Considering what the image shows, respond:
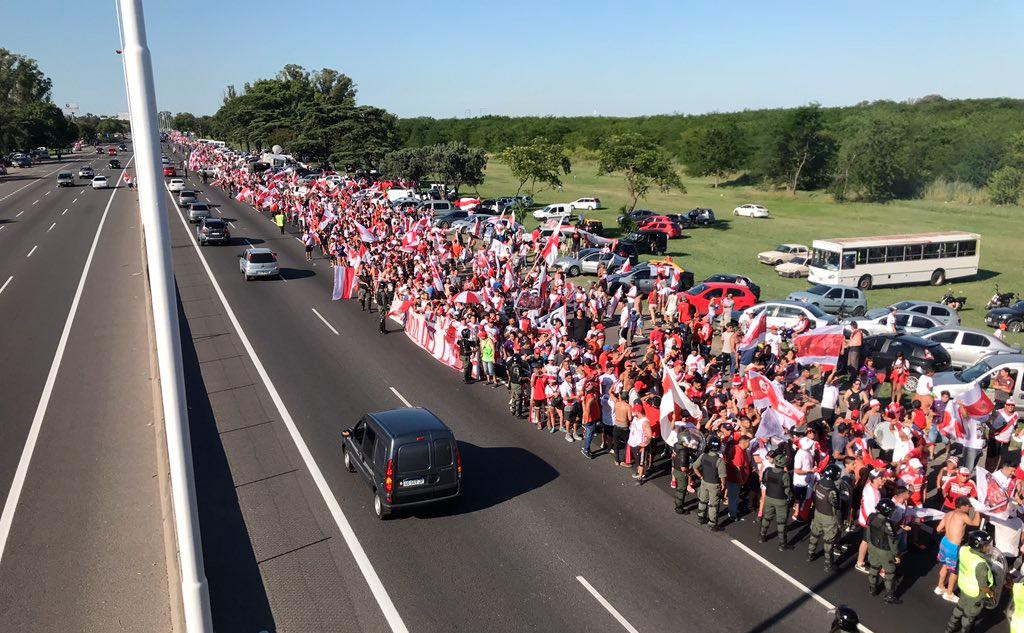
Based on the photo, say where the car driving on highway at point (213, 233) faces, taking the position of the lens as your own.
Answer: facing away from the viewer

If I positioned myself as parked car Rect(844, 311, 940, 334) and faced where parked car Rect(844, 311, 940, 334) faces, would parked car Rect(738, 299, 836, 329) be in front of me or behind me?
in front

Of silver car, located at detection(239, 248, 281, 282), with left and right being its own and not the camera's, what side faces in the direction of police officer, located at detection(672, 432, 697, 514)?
back

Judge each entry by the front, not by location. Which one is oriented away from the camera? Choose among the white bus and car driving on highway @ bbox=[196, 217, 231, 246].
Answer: the car driving on highway

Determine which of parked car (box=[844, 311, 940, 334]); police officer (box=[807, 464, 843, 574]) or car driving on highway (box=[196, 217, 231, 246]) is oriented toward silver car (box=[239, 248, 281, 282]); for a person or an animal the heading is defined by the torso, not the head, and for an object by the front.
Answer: parked car (box=[844, 311, 940, 334])

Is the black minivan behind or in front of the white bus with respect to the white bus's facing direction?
in front

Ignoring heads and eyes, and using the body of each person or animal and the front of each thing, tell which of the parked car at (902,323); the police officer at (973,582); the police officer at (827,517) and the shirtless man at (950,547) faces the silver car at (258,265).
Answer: the parked car

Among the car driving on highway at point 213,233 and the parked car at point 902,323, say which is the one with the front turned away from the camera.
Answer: the car driving on highway at point 213,233

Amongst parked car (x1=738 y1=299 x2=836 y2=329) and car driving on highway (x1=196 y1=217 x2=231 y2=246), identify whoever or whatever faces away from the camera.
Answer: car driving on highway (x1=196 y1=217 x2=231 y2=246)

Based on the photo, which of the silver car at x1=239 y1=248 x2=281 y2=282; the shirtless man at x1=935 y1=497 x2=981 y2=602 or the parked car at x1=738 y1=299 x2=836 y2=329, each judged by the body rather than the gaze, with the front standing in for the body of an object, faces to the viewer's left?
the parked car

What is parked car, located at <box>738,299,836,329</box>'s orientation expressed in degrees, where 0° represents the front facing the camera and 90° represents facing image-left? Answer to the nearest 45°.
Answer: approximately 90°

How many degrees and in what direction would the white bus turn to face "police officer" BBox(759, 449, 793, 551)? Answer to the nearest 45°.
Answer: approximately 45° to its left

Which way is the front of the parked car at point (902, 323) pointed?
to the viewer's left

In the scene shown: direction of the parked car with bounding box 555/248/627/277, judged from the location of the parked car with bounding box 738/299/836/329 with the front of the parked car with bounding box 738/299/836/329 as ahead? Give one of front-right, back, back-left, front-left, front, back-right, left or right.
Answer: front-right

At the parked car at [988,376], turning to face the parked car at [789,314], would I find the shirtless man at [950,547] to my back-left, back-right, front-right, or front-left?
back-left

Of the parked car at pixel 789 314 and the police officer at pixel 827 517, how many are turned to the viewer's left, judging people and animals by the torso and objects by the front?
1
